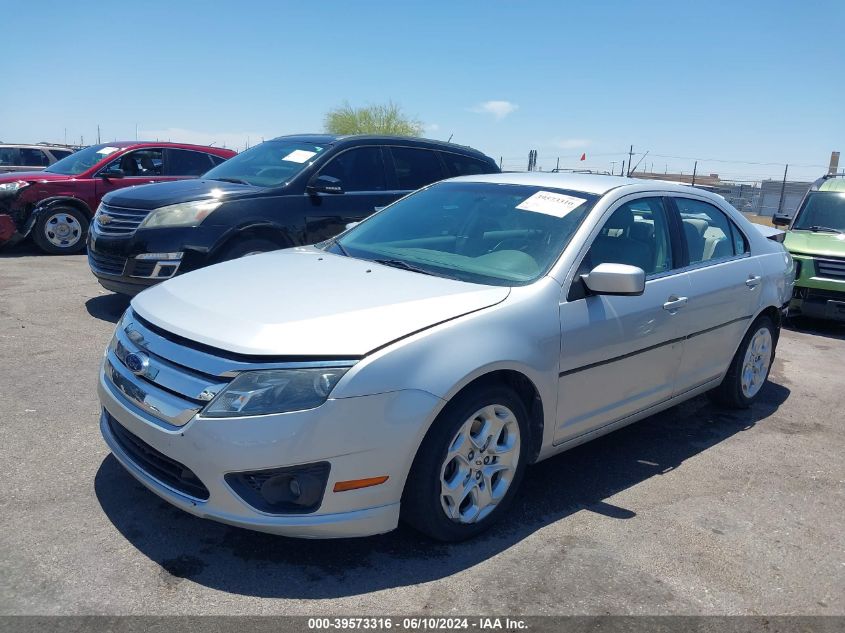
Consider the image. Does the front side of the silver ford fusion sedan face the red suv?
no

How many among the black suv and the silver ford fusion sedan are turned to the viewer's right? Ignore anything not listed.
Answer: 0

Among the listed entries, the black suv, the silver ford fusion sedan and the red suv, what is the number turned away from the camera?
0

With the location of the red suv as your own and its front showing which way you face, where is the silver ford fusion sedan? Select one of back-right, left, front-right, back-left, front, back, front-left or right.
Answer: front-left

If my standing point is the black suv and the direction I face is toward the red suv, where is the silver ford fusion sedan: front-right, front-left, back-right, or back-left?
back-left

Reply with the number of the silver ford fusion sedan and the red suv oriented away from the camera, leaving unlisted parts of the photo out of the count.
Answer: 0

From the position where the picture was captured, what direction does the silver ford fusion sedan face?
facing the viewer and to the left of the viewer

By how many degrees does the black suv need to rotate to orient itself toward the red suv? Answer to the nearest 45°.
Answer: approximately 90° to its right

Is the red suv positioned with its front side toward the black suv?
no

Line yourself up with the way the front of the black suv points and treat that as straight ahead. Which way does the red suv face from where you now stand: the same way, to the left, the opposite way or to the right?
the same way

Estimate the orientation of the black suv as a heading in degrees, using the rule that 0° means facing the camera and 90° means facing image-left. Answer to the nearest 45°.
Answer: approximately 45°

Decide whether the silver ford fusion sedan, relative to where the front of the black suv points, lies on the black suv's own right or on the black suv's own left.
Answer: on the black suv's own left

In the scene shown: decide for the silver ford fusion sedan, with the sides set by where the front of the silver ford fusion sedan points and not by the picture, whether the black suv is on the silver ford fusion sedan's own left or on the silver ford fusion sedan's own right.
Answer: on the silver ford fusion sedan's own right
